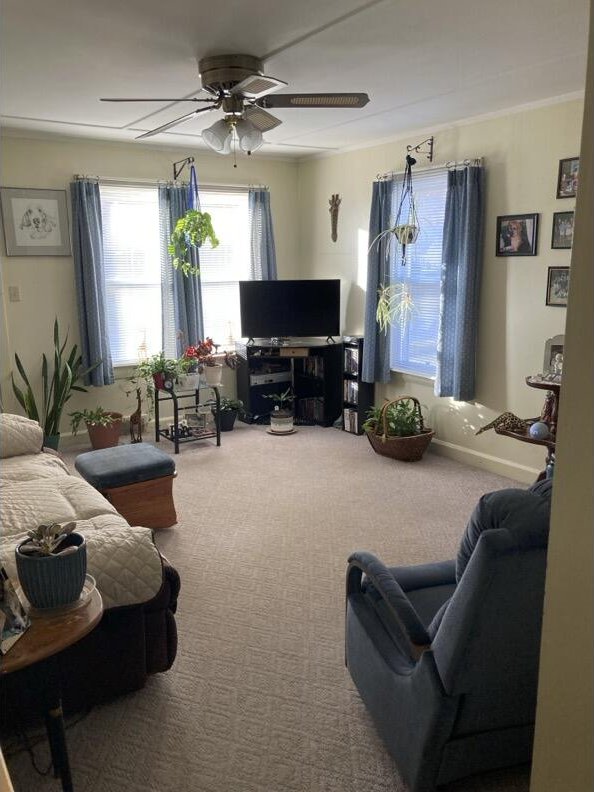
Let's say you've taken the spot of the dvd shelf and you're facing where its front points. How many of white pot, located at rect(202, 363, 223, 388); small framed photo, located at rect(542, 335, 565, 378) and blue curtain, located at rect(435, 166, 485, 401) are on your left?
2

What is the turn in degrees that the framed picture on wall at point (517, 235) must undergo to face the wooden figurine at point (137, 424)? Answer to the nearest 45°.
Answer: approximately 45° to its right

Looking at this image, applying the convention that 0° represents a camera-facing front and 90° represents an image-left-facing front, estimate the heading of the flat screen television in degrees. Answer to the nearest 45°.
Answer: approximately 0°

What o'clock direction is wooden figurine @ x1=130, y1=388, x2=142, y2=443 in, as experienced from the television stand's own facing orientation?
The wooden figurine is roughly at 2 o'clock from the television stand.

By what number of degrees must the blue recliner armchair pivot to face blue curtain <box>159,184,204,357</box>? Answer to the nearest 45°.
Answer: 0° — it already faces it

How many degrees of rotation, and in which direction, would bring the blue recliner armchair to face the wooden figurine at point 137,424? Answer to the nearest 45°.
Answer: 0° — it already faces it

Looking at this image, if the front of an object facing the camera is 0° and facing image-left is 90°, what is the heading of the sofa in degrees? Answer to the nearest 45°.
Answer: approximately 225°

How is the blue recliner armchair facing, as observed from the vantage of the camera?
facing away from the viewer and to the left of the viewer
